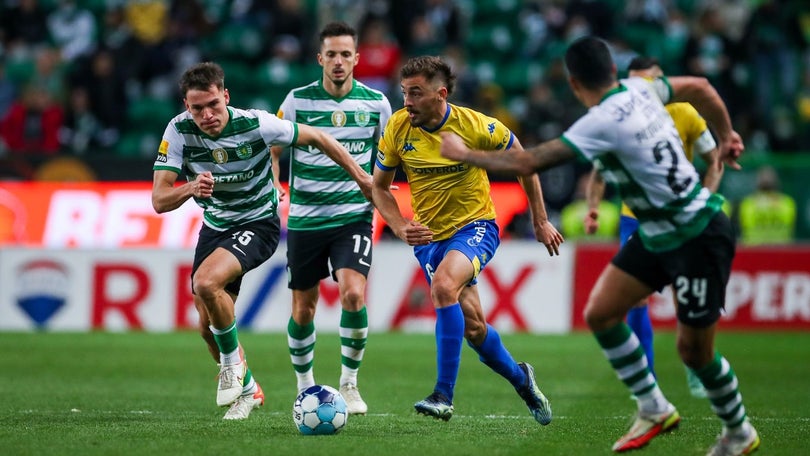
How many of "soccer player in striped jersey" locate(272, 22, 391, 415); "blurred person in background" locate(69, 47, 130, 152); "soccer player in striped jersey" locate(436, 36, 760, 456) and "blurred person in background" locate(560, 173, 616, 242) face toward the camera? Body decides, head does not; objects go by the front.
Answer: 3

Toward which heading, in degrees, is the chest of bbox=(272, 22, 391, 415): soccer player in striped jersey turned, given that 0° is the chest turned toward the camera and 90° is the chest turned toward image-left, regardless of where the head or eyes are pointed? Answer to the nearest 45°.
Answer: approximately 0°

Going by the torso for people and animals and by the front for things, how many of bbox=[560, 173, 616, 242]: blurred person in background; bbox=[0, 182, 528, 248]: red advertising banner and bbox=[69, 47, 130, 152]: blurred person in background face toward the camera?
3

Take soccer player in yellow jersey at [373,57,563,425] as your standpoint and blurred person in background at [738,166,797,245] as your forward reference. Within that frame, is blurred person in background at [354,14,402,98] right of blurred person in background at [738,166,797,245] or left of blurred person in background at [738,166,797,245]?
left

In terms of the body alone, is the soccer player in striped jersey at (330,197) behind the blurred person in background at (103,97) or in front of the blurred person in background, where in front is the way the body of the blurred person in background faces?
in front

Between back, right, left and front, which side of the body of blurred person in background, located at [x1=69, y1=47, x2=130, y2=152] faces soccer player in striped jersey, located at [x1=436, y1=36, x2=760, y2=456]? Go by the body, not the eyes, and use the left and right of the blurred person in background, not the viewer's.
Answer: front

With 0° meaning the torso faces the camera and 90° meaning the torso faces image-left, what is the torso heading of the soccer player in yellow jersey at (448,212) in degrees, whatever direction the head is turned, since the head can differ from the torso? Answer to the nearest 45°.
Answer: approximately 45°

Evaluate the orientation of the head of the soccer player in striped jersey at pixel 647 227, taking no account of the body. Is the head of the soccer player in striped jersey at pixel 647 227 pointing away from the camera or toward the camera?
away from the camera

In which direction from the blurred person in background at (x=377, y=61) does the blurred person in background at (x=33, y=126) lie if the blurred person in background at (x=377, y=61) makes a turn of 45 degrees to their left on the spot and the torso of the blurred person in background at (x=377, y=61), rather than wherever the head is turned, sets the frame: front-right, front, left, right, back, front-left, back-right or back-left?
back-right
